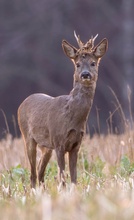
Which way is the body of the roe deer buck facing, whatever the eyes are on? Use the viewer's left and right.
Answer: facing the viewer and to the right of the viewer
